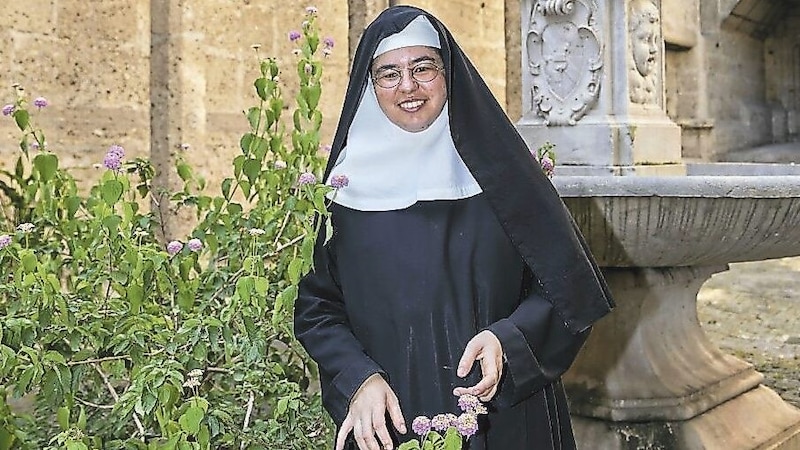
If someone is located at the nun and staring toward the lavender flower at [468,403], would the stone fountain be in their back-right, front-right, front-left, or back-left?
back-left

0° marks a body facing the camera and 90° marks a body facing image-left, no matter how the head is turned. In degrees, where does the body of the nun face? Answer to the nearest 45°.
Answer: approximately 0°

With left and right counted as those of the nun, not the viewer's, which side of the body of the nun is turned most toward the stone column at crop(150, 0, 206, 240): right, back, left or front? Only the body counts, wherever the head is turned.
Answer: back

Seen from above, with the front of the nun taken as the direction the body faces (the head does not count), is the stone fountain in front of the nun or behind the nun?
behind
